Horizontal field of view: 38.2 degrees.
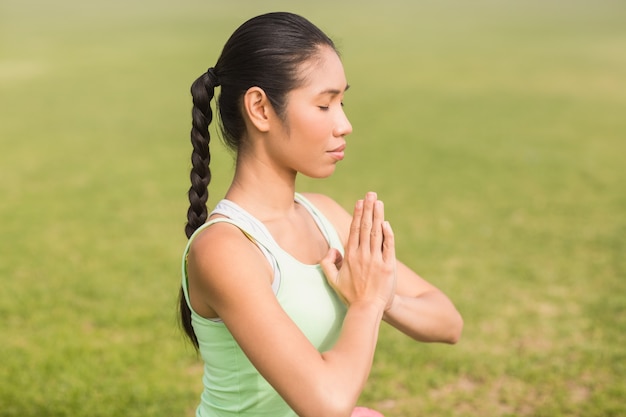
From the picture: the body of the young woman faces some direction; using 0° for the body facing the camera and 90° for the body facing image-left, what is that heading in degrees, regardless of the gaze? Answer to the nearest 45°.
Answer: approximately 315°

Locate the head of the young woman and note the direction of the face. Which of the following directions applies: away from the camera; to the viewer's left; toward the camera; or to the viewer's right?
to the viewer's right
